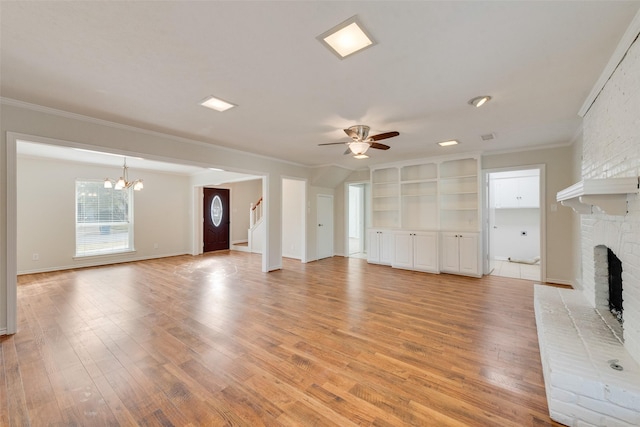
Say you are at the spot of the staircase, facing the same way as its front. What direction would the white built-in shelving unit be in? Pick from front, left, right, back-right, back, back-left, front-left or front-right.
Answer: back-left

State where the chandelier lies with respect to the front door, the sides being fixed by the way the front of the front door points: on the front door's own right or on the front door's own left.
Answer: on the front door's own right

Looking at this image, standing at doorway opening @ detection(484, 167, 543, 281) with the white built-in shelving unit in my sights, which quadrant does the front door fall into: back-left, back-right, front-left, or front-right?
front-right

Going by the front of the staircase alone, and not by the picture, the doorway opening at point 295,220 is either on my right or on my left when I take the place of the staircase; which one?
on my left

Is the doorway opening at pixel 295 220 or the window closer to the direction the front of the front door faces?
the doorway opening

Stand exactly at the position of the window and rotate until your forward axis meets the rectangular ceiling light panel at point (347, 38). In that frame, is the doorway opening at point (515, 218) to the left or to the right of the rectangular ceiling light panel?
left

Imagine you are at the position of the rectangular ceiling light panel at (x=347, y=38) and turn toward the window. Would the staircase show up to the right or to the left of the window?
right
